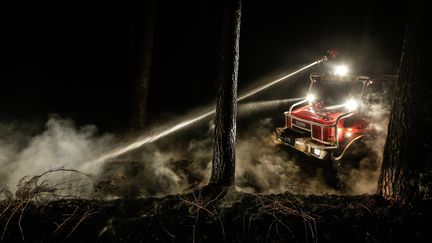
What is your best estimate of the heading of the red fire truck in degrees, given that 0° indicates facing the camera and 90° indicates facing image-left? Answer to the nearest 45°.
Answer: approximately 45°

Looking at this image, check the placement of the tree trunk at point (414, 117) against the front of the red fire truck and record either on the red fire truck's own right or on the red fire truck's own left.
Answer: on the red fire truck's own left

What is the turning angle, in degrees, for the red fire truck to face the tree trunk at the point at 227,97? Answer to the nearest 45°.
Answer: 0° — it already faces it
